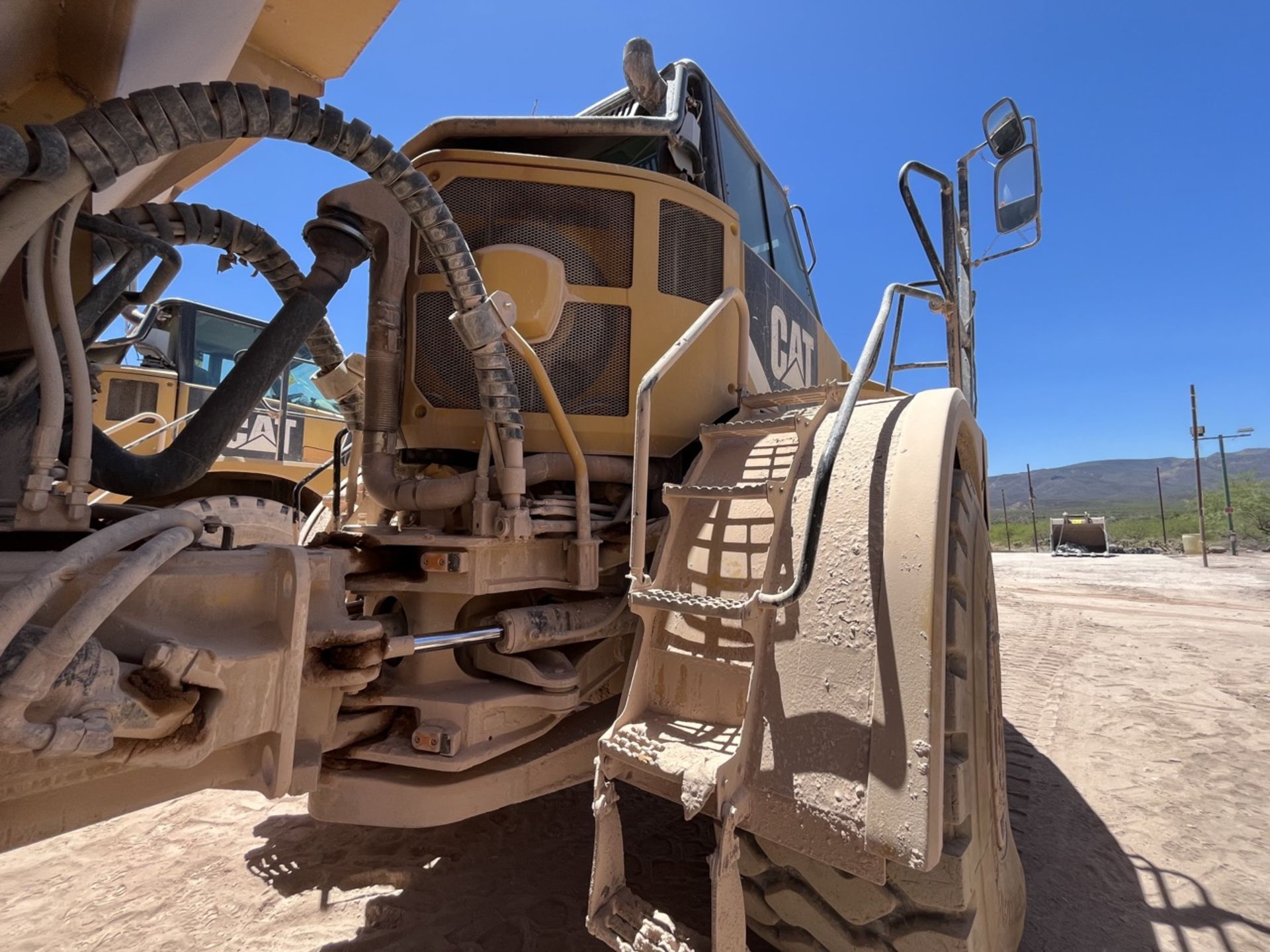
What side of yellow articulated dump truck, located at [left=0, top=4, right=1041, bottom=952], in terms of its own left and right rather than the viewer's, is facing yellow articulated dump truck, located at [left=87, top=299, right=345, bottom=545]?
left

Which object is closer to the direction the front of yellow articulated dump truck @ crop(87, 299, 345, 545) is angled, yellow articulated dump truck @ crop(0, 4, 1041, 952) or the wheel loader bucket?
the wheel loader bucket

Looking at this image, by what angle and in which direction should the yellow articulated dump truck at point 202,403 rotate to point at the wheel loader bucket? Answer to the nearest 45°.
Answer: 0° — it already faces it

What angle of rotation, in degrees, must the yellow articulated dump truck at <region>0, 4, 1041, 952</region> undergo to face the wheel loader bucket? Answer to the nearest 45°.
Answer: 0° — it already faces it

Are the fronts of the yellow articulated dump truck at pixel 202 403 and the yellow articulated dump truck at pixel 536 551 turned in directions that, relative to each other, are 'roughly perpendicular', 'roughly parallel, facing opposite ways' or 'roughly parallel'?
roughly parallel

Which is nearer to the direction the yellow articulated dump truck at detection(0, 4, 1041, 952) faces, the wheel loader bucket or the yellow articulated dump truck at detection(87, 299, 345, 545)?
the wheel loader bucket

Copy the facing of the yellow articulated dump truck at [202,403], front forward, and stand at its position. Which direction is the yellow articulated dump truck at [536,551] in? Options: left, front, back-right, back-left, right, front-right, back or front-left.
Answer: right

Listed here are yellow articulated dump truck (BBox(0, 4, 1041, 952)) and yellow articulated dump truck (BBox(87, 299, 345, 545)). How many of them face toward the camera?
0
